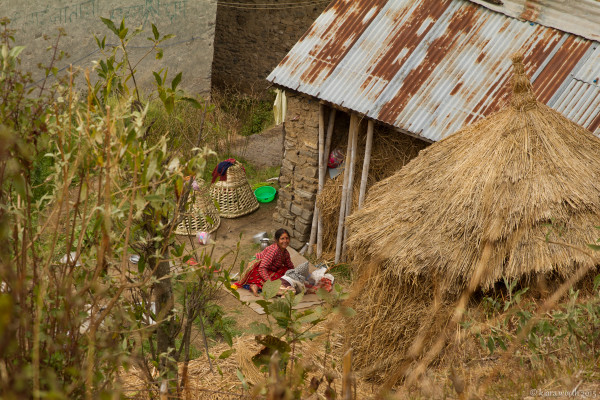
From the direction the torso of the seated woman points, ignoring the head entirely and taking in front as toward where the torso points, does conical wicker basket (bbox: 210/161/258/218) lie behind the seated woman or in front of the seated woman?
behind

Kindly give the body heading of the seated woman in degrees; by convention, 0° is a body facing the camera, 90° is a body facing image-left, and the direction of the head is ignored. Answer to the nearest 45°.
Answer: approximately 315°

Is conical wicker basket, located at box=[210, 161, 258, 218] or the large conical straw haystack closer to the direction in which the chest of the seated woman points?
the large conical straw haystack
